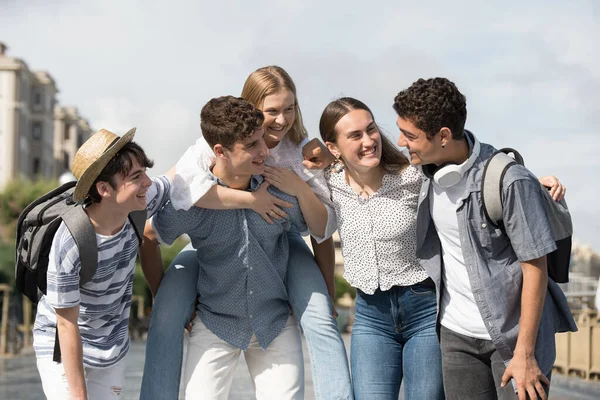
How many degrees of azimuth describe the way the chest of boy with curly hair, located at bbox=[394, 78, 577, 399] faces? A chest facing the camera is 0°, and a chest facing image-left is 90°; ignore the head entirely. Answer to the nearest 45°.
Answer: approximately 45°

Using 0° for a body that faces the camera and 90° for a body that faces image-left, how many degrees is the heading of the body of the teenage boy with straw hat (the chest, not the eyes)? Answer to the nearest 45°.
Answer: approximately 315°

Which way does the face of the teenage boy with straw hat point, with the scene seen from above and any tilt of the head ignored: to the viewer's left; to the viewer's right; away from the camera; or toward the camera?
to the viewer's right

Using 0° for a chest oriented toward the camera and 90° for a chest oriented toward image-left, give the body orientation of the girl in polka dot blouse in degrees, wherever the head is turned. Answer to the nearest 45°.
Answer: approximately 0°

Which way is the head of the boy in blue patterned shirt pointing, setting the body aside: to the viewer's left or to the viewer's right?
to the viewer's right

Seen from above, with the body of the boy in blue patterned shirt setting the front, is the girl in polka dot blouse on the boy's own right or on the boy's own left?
on the boy's own left

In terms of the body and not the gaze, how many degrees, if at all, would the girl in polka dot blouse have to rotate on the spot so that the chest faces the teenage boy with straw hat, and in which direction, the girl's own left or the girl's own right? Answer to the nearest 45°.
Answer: approximately 90° to the girl's own right

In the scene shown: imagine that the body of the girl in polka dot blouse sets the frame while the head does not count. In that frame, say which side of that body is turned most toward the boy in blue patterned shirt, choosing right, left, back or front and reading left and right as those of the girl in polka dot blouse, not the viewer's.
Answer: right

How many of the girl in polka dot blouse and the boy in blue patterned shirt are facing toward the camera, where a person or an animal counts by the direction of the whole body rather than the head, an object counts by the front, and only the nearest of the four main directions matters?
2
